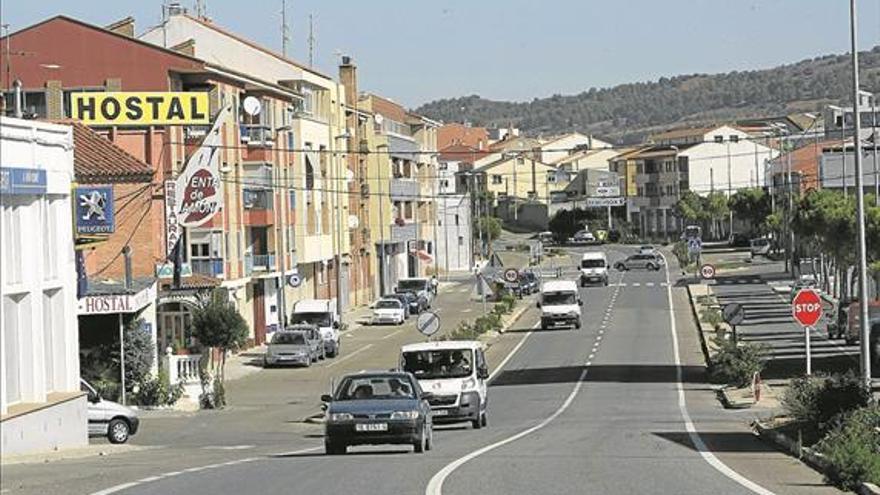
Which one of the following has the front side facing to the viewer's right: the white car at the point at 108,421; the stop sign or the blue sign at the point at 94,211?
the white car

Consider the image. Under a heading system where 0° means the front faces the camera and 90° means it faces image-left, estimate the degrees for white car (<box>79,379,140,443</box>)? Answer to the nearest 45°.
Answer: approximately 270°

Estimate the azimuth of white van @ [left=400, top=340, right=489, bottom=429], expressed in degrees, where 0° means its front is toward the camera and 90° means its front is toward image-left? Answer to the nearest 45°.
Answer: approximately 0°

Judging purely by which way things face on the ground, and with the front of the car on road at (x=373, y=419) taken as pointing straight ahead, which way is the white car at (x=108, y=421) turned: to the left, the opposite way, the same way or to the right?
to the left

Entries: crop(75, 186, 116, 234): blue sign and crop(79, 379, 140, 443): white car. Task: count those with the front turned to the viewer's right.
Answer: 1

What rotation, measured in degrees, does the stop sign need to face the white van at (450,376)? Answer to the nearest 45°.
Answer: approximately 45° to its right

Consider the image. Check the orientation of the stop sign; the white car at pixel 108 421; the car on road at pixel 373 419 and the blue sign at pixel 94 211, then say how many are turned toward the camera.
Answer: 3
